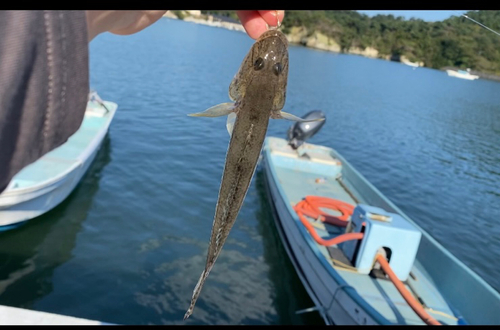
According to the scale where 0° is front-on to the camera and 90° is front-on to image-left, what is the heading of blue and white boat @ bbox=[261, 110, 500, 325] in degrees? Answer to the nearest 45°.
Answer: approximately 315°

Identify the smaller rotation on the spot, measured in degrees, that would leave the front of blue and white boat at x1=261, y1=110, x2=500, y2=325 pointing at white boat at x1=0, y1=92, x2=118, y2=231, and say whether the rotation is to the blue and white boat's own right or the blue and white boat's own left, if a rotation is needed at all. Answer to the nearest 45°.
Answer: approximately 135° to the blue and white boat's own right
